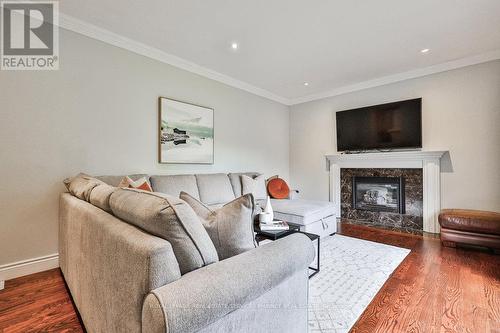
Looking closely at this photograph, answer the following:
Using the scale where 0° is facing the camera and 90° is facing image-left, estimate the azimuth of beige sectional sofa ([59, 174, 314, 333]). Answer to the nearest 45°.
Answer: approximately 225°

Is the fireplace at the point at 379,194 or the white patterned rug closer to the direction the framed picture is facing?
the white patterned rug

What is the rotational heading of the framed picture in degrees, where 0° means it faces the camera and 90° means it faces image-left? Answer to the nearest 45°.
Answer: approximately 315°

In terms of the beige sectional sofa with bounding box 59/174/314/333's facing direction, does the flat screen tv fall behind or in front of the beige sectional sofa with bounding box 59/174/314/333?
in front

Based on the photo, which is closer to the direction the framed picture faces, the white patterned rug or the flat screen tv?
the white patterned rug
